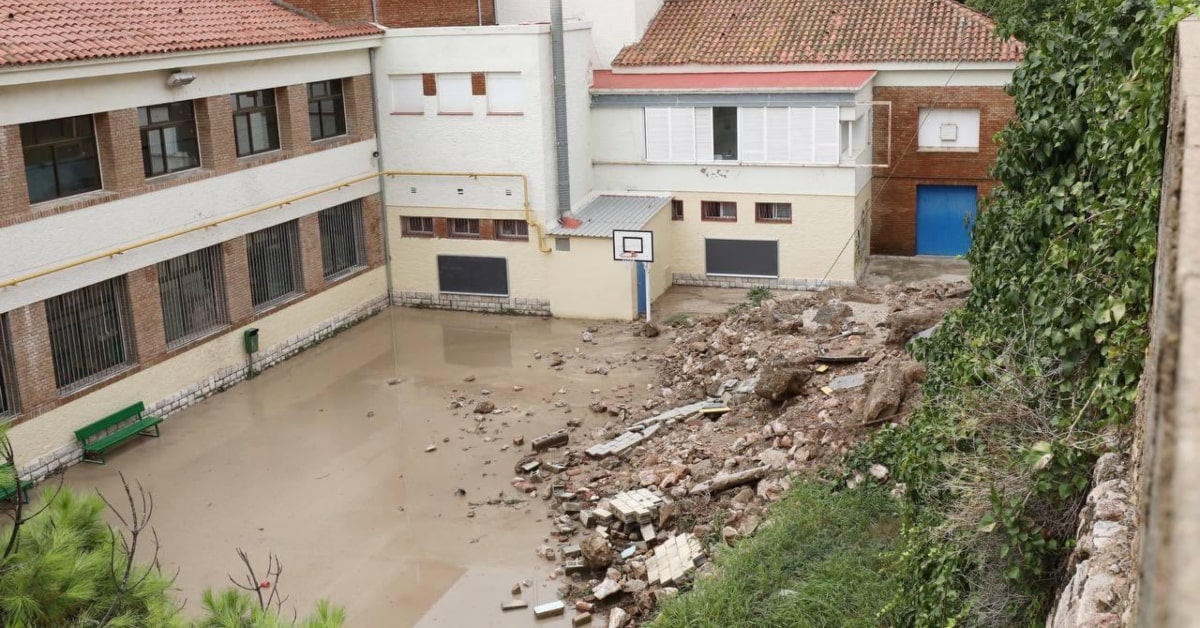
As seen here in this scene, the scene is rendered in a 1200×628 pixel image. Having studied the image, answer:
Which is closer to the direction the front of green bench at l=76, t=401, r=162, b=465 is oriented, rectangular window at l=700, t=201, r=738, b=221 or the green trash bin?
the rectangular window

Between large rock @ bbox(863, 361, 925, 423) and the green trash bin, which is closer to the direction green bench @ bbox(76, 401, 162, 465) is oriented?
the large rock

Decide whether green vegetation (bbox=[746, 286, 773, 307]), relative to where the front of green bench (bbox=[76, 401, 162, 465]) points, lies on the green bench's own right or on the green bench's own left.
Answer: on the green bench's own left

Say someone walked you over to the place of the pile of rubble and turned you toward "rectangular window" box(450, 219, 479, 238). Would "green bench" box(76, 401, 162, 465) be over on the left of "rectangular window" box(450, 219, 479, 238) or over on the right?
left

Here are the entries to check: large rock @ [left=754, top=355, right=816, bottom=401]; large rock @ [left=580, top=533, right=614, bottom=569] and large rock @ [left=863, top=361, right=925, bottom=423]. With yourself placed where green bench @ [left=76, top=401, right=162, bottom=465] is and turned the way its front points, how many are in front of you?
3

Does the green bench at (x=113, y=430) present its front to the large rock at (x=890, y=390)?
yes

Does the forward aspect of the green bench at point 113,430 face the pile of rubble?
yes

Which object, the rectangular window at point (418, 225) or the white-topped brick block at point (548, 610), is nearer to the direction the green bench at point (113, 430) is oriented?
the white-topped brick block

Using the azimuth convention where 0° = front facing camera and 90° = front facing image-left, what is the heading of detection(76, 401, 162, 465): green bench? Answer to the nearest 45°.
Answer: approximately 315°

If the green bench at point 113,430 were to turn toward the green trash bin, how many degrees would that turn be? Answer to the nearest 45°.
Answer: approximately 90° to its left
